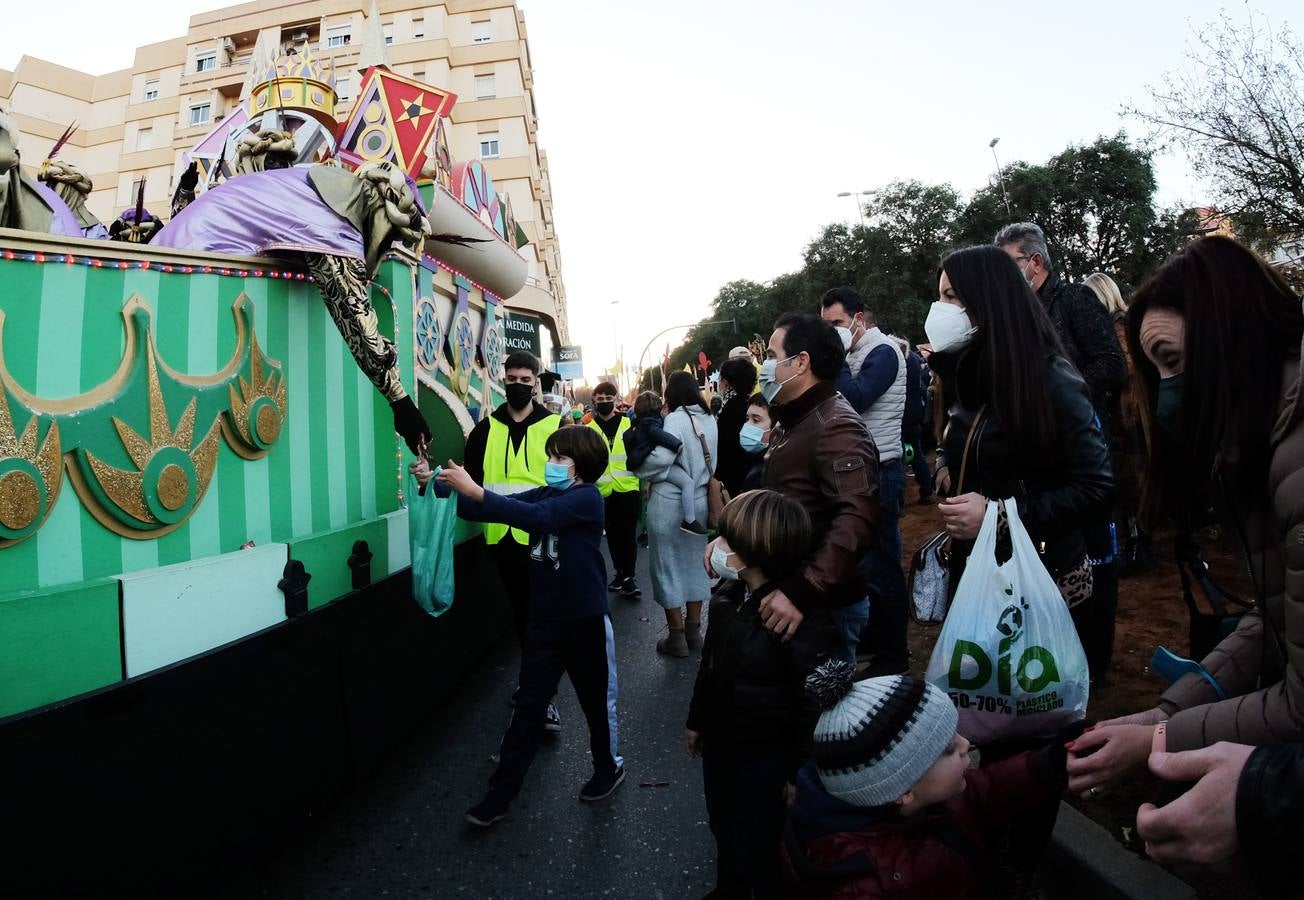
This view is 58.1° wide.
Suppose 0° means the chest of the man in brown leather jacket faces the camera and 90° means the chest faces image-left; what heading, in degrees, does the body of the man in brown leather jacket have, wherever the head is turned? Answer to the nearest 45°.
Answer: approximately 90°

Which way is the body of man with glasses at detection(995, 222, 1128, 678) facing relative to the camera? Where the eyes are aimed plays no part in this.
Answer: to the viewer's left

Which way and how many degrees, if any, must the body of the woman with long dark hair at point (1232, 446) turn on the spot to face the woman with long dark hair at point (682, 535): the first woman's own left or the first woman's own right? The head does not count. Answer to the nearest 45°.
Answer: approximately 45° to the first woman's own right

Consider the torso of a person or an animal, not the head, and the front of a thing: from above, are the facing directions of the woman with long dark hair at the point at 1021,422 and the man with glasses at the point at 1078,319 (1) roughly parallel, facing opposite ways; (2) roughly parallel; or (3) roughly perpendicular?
roughly parallel

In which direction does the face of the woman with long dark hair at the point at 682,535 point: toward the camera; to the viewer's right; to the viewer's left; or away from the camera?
away from the camera

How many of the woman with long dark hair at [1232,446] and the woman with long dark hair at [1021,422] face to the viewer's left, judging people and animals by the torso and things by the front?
2

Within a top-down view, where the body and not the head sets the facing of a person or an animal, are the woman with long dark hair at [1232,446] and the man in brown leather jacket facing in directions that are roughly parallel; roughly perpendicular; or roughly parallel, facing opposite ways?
roughly parallel

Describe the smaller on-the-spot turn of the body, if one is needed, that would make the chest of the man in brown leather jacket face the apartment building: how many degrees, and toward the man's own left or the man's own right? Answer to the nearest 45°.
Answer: approximately 45° to the man's own right

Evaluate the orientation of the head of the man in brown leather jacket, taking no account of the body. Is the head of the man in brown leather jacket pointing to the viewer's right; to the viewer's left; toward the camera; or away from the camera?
to the viewer's left

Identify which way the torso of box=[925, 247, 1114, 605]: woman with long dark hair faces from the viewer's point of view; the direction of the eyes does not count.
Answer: to the viewer's left

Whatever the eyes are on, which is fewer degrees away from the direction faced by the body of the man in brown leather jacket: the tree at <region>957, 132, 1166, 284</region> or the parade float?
the parade float

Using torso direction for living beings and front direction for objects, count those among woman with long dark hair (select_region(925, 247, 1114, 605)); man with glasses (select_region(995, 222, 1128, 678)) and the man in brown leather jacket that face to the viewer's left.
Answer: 3

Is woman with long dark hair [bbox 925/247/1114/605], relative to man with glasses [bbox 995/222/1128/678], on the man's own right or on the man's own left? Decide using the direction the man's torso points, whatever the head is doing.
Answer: on the man's own left

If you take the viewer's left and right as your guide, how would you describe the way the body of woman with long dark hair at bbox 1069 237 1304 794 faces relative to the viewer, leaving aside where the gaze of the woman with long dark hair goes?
facing to the left of the viewer

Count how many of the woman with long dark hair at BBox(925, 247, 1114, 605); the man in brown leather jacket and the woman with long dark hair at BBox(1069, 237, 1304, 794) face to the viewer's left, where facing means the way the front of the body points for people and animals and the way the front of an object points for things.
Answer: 3

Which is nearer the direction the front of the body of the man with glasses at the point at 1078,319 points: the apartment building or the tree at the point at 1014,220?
the apartment building

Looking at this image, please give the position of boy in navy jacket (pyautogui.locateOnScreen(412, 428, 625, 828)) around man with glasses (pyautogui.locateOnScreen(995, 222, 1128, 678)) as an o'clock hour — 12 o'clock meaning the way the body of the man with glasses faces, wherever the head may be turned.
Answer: The boy in navy jacket is roughly at 11 o'clock from the man with glasses.
